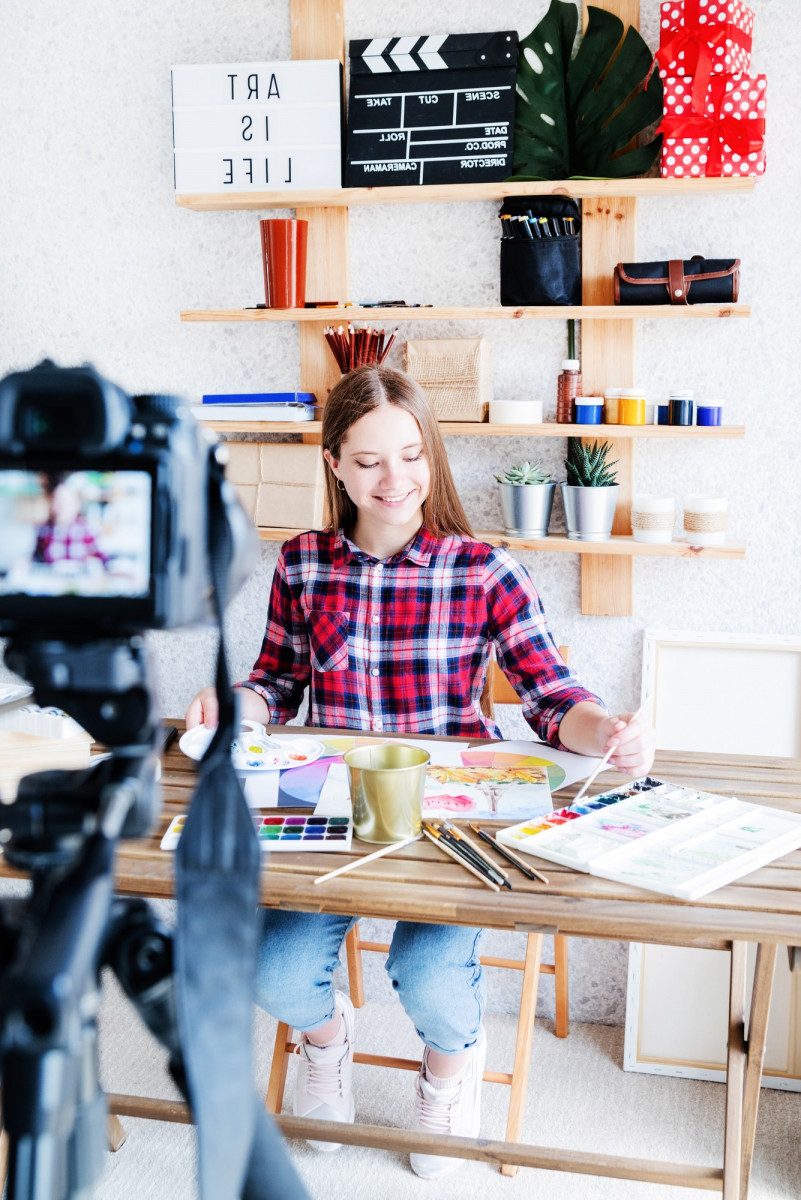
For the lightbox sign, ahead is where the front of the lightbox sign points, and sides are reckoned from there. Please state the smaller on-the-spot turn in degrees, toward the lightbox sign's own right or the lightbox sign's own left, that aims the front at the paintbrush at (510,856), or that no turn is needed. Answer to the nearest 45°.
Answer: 0° — it already faces it

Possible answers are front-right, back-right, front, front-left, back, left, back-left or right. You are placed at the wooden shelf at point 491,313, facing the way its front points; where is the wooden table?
front

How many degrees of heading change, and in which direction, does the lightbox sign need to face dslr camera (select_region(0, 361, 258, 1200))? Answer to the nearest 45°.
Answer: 0° — it already faces it

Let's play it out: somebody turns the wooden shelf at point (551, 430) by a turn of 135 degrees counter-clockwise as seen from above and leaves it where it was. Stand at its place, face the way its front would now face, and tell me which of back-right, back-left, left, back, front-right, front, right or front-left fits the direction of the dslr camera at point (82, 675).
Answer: back-right

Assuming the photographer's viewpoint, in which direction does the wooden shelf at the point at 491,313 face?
facing the viewer

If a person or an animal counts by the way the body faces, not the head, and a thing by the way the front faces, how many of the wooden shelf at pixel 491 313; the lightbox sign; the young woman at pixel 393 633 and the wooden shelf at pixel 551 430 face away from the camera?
0

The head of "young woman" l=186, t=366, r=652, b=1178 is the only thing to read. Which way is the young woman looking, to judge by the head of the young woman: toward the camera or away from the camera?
toward the camera

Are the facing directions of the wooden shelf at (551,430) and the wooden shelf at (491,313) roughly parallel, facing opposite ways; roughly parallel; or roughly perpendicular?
roughly parallel

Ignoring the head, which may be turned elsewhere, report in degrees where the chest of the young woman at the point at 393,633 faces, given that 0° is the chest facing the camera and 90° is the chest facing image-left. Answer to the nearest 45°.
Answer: approximately 0°

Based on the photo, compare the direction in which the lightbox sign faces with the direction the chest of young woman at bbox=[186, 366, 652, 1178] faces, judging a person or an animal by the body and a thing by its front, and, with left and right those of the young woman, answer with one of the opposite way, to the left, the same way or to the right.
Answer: the same way

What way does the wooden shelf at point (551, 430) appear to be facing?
toward the camera

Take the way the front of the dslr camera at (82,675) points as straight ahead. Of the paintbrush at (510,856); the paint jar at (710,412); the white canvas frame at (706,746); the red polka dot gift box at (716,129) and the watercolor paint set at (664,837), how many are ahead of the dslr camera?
5
